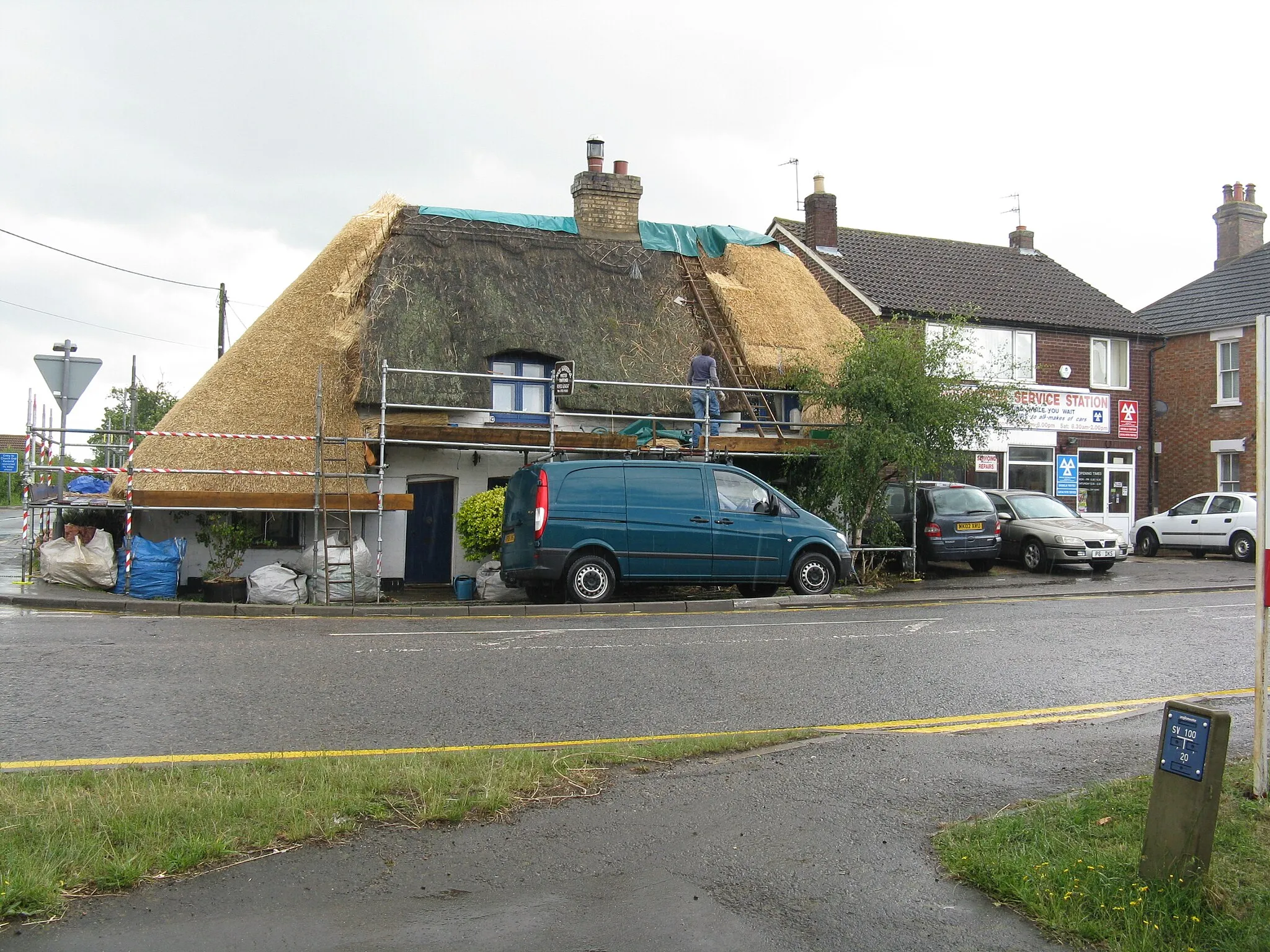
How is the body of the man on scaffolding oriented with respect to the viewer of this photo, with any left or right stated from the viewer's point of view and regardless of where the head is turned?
facing away from the viewer

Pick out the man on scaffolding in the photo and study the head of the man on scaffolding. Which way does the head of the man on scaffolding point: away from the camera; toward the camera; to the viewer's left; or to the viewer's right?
away from the camera

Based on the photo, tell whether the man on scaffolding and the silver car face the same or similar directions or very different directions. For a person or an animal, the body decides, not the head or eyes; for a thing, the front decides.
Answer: very different directions

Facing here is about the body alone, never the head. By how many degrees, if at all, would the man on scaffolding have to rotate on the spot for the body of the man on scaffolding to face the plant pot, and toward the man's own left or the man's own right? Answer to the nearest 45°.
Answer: approximately 135° to the man's own left

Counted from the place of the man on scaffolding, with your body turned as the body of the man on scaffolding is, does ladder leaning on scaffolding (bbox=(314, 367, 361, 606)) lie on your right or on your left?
on your left

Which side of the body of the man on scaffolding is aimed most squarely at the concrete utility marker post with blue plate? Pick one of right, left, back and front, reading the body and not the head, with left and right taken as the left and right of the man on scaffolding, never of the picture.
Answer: back

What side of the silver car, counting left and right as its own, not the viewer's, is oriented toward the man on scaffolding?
right

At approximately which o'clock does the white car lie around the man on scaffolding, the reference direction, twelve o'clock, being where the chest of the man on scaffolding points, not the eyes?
The white car is roughly at 2 o'clock from the man on scaffolding.

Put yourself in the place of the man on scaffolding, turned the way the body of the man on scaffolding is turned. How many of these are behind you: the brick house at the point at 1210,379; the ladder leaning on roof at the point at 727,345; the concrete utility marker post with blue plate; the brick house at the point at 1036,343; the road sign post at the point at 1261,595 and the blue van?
3

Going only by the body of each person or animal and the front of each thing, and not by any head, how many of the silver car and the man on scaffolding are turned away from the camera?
1

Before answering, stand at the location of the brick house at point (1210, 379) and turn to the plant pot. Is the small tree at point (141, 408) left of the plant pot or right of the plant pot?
right
